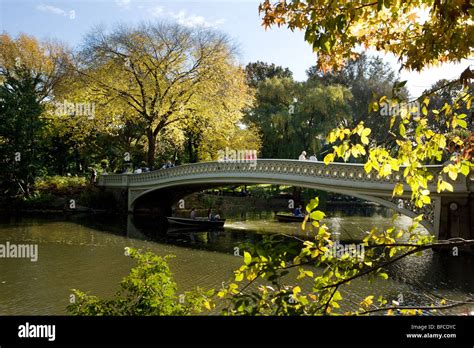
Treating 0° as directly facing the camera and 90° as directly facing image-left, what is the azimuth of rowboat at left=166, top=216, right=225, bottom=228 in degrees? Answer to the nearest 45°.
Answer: approximately 90°
